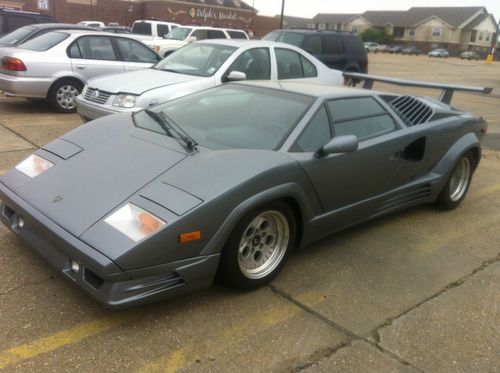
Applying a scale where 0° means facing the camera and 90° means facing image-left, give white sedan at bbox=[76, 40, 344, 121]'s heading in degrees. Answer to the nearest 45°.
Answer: approximately 45°

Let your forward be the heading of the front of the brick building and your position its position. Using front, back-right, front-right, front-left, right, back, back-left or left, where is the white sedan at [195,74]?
front-left

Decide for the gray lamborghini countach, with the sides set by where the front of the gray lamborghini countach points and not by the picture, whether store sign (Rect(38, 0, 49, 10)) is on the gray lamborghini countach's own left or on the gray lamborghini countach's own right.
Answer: on the gray lamborghini countach's own right

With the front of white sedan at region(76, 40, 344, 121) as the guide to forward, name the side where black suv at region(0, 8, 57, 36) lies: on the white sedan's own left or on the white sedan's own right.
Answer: on the white sedan's own right

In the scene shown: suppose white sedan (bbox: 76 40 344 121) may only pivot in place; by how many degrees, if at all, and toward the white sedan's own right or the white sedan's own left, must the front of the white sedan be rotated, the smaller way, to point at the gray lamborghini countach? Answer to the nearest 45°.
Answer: approximately 45° to the white sedan's own left

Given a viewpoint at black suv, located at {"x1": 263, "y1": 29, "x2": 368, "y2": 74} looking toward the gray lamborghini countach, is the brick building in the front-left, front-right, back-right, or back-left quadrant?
back-right

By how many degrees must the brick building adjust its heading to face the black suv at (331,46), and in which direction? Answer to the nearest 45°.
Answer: approximately 45° to its left

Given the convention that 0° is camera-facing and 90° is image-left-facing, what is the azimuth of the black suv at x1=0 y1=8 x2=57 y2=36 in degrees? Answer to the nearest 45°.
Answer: approximately 270°

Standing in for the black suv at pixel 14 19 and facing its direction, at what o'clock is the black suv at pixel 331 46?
the black suv at pixel 331 46 is roughly at 1 o'clock from the black suv at pixel 14 19.

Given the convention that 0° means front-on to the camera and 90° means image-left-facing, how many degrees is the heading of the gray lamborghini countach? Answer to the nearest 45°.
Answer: approximately 45°

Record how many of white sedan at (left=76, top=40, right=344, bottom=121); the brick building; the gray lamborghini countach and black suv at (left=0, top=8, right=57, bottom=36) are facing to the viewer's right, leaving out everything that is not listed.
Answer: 1
